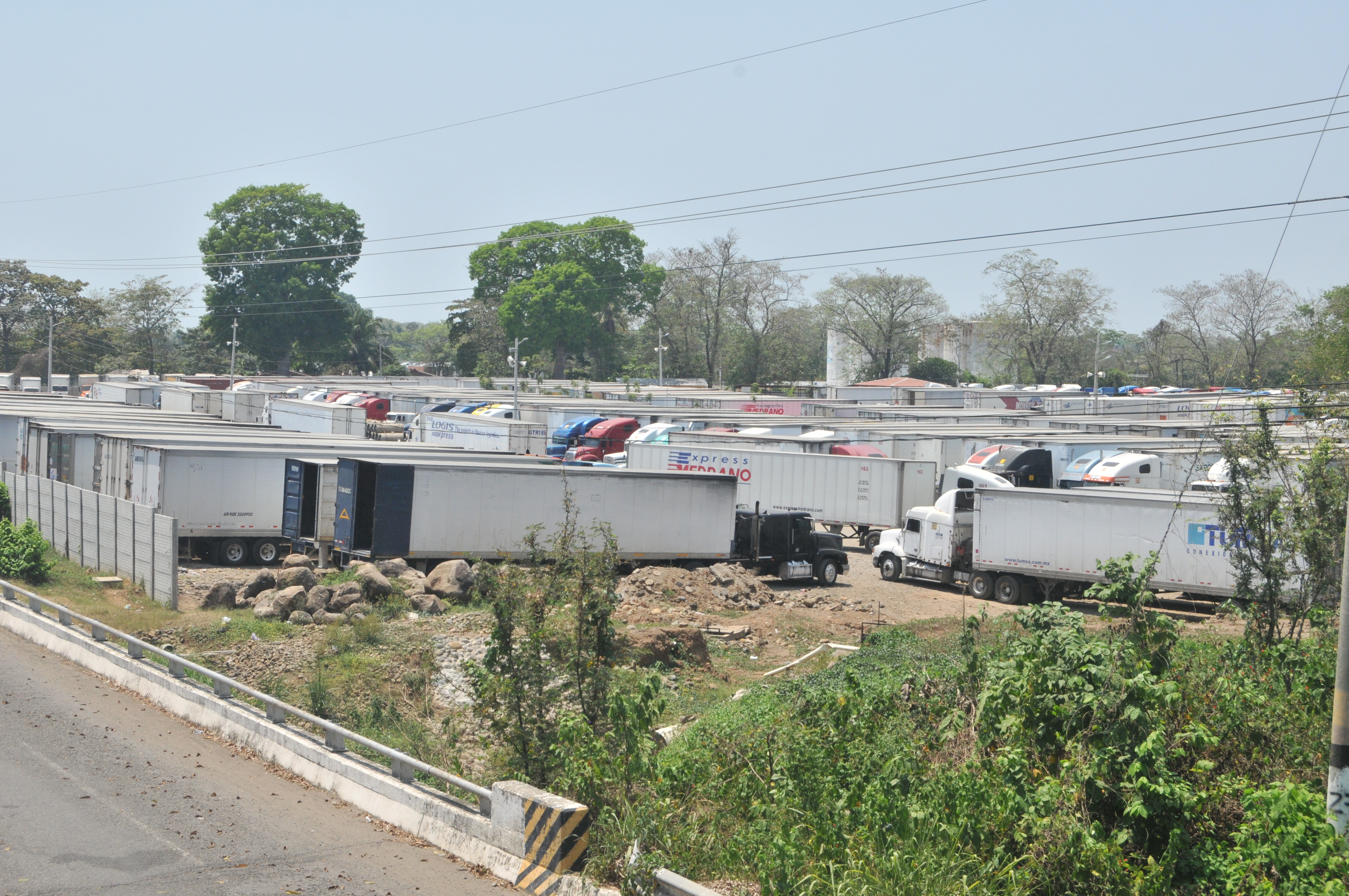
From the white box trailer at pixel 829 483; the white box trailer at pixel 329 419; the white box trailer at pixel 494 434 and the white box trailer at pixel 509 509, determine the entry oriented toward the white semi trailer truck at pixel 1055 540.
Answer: the white box trailer at pixel 509 509

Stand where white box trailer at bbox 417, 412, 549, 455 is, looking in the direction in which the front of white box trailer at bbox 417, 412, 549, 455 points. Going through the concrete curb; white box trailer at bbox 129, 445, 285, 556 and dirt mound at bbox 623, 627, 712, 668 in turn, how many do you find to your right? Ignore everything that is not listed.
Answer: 0

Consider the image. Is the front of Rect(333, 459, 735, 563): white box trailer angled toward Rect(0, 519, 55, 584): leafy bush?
no

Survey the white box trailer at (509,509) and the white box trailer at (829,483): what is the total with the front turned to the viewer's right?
1

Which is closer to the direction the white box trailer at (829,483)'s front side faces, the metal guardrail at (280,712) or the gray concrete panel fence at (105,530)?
the gray concrete panel fence

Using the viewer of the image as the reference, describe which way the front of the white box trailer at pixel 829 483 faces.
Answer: facing away from the viewer and to the left of the viewer

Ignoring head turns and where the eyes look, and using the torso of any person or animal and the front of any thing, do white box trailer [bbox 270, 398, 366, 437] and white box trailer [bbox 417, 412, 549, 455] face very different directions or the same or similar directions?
same or similar directions

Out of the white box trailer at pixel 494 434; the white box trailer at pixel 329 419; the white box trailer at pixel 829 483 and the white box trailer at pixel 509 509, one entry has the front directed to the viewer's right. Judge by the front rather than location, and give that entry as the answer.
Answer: the white box trailer at pixel 509 509

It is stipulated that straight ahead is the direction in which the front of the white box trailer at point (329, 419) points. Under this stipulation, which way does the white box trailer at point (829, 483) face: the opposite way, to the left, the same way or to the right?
the same way

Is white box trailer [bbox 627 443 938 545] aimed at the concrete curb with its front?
no

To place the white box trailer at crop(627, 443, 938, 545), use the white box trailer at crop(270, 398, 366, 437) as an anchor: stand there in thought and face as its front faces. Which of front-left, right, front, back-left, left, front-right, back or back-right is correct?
back

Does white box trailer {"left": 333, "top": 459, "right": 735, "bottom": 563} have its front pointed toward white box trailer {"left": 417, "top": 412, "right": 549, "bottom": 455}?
no

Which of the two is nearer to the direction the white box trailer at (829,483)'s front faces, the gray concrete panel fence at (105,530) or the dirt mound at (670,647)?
the gray concrete panel fence

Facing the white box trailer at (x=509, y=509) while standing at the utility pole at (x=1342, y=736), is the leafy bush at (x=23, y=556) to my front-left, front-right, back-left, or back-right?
front-left

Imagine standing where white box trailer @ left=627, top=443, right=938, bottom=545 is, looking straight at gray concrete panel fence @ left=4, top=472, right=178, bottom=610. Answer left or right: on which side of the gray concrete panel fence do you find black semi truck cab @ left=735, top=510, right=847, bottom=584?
left

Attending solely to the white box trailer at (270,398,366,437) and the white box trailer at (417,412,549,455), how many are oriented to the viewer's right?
0

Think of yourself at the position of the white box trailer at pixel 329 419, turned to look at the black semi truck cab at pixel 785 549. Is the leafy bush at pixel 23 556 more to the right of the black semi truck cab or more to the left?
right

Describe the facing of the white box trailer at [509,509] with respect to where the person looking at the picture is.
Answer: facing to the right of the viewer

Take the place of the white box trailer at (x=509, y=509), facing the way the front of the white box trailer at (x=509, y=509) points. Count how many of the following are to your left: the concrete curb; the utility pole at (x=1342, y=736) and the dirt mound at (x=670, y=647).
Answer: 0

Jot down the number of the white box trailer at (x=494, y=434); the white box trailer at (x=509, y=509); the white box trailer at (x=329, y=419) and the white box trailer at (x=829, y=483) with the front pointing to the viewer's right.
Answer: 1
